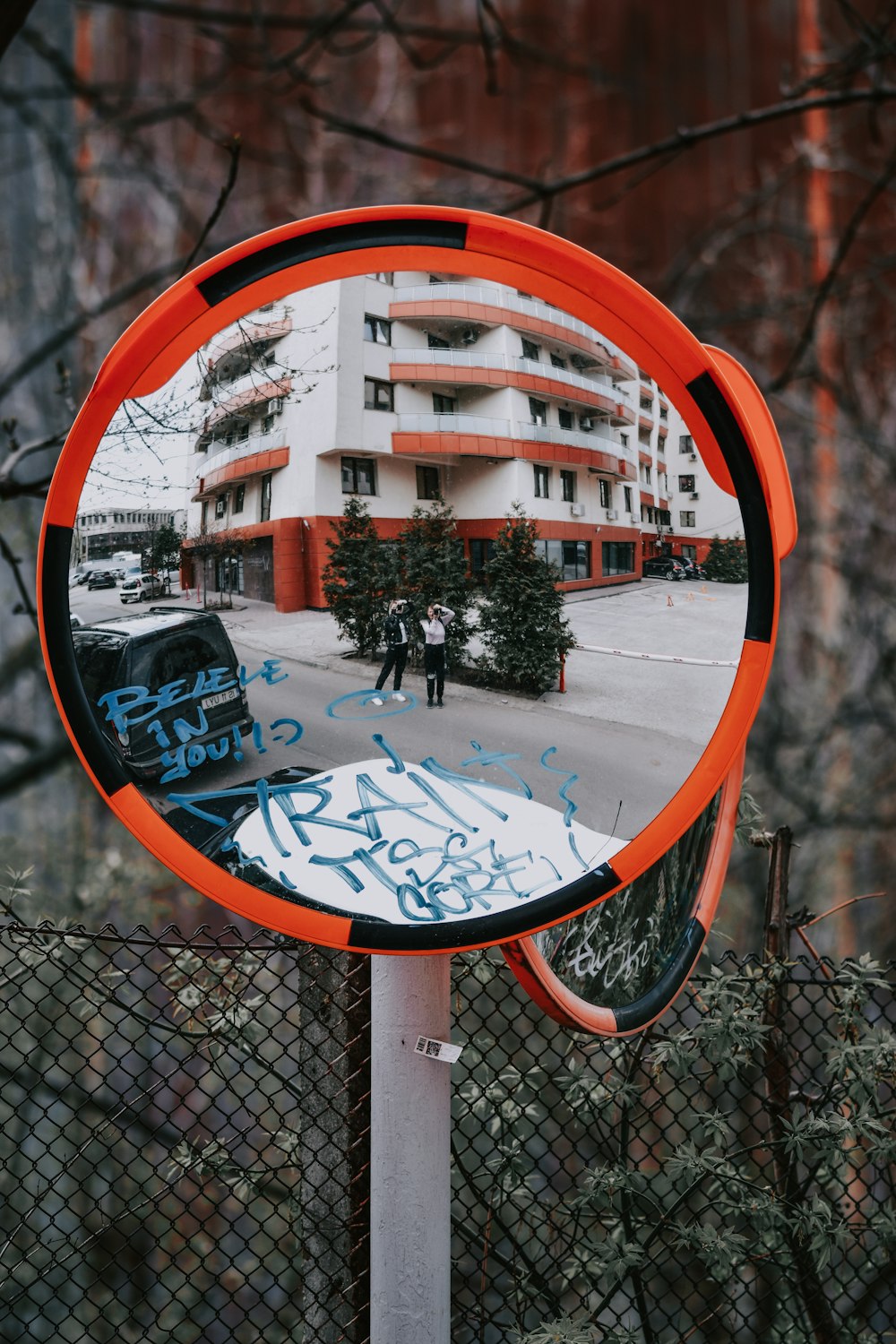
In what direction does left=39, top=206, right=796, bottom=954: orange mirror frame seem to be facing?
toward the camera
